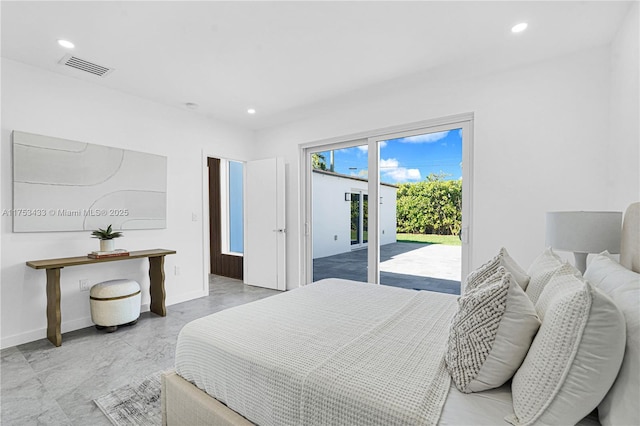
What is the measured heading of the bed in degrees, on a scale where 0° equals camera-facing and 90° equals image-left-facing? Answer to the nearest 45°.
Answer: approximately 135°

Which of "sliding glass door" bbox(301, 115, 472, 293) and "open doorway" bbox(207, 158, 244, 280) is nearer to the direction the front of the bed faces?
the open doorway

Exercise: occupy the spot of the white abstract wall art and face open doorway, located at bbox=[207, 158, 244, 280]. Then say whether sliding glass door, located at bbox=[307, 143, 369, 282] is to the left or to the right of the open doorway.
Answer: right

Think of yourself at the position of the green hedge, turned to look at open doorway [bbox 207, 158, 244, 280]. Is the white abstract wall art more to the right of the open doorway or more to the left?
left

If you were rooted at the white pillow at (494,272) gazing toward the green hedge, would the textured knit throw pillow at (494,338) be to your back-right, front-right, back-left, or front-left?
back-left

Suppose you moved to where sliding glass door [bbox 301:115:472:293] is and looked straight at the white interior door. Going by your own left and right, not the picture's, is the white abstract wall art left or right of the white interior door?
left
